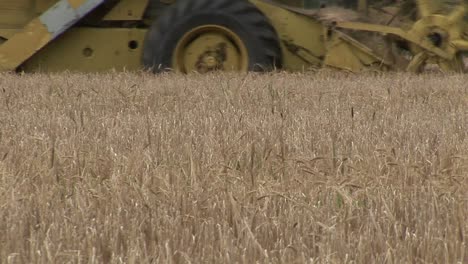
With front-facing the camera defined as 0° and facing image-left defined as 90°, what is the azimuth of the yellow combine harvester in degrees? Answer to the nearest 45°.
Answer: approximately 270°
